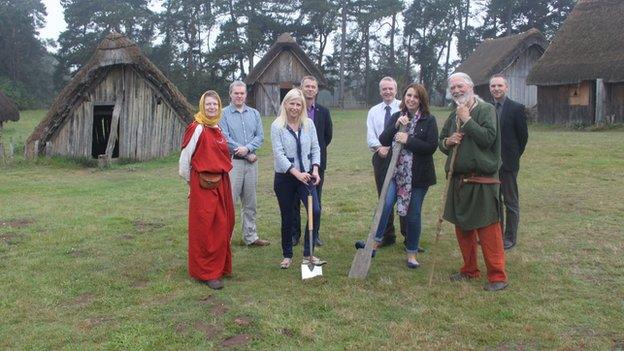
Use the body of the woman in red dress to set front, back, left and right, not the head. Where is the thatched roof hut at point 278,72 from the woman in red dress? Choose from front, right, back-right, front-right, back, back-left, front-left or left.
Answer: back-left

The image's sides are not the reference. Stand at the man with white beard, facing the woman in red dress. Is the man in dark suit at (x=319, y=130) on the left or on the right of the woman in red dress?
right

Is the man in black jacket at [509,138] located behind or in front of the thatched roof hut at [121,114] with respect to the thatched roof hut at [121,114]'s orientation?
in front

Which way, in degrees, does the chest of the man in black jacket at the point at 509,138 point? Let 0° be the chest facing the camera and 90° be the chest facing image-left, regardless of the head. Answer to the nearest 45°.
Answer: approximately 45°

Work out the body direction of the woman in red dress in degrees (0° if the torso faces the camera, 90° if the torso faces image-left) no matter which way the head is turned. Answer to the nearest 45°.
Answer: approximately 315°

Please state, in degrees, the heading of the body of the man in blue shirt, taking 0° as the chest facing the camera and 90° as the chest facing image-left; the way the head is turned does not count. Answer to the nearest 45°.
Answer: approximately 315°
